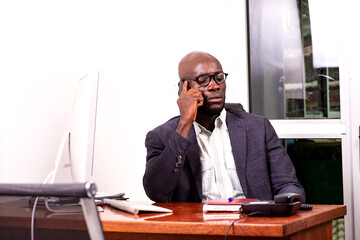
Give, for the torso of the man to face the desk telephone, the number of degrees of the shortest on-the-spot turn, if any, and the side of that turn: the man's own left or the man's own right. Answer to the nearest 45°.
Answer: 0° — they already face it

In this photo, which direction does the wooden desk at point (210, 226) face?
away from the camera

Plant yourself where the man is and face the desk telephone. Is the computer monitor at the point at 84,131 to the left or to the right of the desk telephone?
right

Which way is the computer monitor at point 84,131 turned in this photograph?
to the viewer's right

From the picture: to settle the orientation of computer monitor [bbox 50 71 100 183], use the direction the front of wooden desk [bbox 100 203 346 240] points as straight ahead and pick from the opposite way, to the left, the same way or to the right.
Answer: to the right

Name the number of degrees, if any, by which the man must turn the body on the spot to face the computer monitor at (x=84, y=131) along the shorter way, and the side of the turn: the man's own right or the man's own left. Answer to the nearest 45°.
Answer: approximately 45° to the man's own right

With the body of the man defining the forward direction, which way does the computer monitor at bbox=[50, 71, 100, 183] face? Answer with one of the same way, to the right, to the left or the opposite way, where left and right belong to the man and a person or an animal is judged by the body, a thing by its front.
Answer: to the left

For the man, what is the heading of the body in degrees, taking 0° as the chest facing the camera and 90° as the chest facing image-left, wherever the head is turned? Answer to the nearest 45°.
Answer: approximately 0°

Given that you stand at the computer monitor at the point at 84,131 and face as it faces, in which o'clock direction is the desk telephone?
The desk telephone is roughly at 1 o'clock from the computer monitor.
